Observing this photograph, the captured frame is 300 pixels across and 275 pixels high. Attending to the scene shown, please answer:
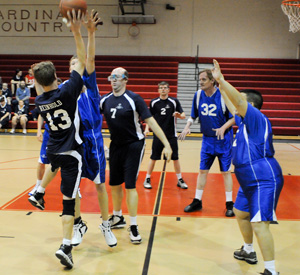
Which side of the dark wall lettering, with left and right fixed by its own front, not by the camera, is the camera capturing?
front

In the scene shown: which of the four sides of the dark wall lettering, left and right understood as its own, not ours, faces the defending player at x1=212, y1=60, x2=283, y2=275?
front

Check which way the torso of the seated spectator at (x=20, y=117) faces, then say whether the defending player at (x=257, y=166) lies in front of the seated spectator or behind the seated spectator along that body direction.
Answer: in front

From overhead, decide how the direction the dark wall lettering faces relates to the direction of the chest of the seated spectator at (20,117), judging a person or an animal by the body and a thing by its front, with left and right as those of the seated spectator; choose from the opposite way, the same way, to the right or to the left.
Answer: the same way

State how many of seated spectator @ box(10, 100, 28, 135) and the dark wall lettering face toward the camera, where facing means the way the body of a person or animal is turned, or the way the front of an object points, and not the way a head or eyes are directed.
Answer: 2

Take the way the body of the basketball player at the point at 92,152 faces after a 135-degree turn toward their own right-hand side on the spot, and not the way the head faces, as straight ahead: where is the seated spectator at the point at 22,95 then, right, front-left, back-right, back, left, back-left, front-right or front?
front

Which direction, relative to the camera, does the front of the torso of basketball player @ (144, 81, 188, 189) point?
toward the camera

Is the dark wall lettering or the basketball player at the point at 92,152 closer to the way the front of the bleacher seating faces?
the basketball player

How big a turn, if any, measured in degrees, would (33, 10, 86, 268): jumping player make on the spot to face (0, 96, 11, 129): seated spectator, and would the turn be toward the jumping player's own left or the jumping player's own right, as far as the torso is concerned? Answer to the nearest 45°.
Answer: approximately 45° to the jumping player's own left

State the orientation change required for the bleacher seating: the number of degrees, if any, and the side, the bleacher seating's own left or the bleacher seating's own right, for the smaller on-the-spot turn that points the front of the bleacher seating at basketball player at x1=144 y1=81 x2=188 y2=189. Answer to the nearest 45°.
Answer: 0° — it already faces them

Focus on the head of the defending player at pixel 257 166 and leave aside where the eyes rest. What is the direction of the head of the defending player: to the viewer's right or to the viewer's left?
to the viewer's left

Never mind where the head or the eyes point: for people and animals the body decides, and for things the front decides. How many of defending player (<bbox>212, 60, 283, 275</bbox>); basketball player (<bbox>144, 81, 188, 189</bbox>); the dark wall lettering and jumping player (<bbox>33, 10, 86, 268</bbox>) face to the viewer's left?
1
